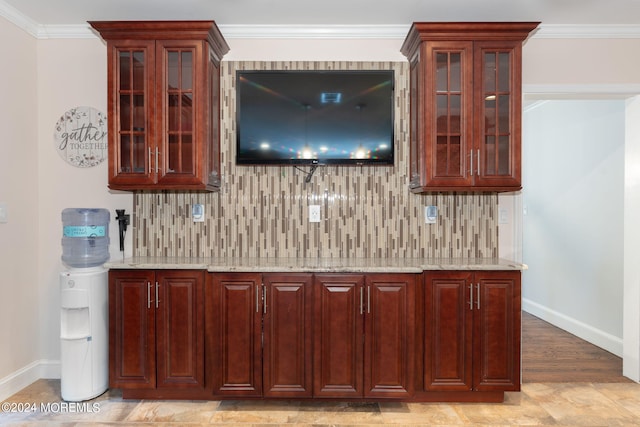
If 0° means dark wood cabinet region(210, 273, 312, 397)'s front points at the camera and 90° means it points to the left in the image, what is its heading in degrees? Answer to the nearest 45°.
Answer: approximately 0°

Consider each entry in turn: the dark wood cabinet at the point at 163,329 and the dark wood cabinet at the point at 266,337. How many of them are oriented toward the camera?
2

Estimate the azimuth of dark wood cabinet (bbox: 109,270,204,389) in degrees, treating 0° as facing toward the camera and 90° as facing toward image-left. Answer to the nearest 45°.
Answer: approximately 0°

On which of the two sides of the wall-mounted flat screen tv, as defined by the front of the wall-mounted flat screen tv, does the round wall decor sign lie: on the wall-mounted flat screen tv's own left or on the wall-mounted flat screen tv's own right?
on the wall-mounted flat screen tv's own right

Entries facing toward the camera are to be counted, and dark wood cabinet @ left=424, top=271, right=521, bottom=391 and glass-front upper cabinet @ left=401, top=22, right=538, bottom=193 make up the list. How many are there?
2

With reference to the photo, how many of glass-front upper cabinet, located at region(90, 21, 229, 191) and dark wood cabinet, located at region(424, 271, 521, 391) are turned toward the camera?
2
